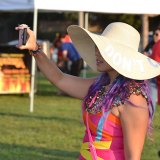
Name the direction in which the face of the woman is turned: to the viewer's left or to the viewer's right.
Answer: to the viewer's left

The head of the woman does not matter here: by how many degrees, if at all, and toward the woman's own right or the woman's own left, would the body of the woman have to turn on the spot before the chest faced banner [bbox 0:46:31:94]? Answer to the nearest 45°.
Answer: approximately 135° to the woman's own right

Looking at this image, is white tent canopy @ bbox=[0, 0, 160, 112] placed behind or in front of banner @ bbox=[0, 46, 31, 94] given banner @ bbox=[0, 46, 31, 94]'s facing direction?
in front

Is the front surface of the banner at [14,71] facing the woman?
yes

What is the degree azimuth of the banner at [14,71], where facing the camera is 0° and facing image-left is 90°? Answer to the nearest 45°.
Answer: approximately 0°

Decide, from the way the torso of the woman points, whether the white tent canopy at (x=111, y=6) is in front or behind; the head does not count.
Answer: behind

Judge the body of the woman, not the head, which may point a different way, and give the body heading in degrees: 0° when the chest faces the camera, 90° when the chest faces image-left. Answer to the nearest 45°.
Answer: approximately 45°
